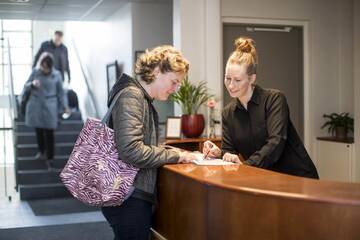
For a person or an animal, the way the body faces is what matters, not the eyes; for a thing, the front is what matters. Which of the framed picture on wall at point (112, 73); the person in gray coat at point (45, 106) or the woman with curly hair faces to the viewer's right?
the woman with curly hair

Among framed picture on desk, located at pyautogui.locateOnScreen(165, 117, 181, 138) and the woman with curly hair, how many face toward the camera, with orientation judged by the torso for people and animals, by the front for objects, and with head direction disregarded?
1

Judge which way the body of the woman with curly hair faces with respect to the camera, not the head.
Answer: to the viewer's right

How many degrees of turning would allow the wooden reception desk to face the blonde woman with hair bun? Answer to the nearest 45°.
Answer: approximately 135° to its right

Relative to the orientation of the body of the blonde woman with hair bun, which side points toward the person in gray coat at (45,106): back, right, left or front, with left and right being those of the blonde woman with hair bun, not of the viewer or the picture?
right

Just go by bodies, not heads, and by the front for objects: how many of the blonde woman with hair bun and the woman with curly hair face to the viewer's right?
1

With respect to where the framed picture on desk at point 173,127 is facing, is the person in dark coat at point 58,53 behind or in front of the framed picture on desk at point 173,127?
behind

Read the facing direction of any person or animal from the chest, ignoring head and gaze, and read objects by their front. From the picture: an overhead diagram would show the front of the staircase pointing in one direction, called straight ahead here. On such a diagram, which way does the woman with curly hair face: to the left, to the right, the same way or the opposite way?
to the left

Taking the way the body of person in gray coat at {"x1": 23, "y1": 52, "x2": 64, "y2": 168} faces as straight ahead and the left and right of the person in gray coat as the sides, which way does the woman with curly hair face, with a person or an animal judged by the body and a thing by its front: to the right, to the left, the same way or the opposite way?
to the left
